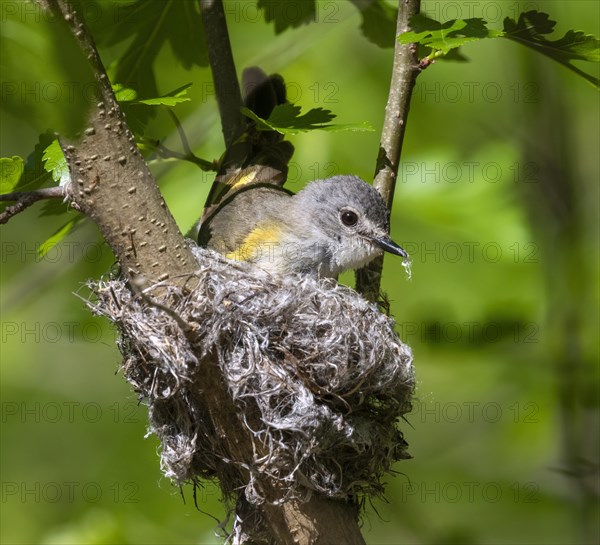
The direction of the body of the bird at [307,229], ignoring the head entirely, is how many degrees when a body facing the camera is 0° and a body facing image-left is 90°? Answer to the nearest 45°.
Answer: approximately 270°

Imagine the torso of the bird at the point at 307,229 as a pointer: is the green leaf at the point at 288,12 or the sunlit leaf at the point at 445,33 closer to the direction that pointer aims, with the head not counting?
the sunlit leaf

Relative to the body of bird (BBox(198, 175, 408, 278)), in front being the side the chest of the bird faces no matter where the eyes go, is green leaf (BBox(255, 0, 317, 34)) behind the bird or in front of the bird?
behind

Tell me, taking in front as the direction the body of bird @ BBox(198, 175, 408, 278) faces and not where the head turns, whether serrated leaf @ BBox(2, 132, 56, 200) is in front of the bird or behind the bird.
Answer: behind

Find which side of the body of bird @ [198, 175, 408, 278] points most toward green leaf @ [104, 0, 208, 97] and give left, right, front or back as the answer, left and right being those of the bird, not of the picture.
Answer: back

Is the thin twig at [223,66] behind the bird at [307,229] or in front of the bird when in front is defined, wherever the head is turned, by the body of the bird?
behind

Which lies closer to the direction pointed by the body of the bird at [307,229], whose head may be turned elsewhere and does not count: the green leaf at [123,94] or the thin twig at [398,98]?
the thin twig
